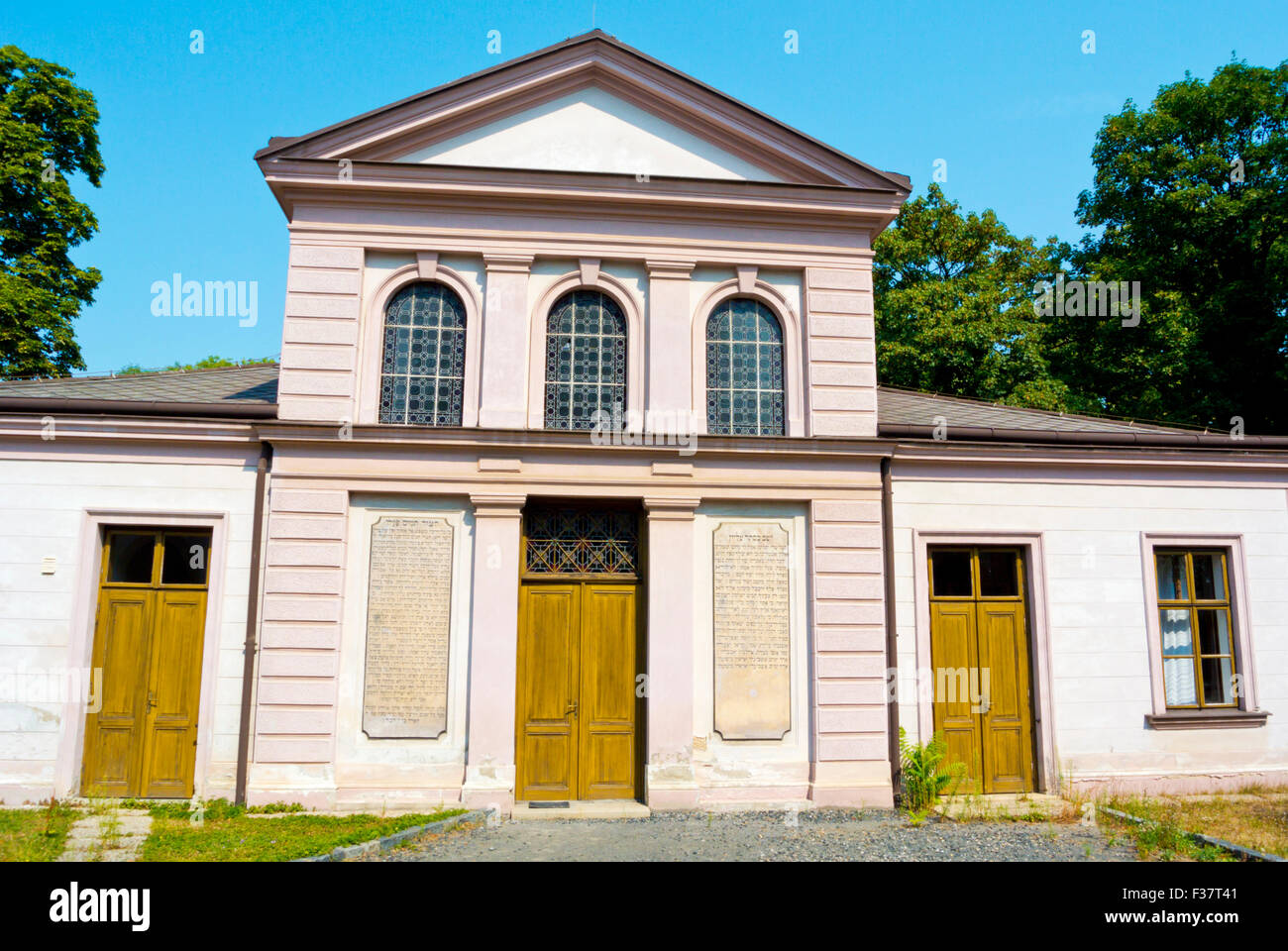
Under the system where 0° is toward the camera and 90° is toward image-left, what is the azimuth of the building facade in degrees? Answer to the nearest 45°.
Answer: approximately 0°

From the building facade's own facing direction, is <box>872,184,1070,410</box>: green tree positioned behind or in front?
behind

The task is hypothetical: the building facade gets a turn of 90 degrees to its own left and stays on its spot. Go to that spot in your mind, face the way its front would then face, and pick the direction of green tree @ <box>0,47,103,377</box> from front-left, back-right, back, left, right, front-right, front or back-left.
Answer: back-left

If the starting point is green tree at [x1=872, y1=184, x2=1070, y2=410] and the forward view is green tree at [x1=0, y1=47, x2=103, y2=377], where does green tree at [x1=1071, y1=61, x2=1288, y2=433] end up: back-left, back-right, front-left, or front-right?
back-left

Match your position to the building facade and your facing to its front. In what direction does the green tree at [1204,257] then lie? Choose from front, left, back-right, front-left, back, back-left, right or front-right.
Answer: back-left

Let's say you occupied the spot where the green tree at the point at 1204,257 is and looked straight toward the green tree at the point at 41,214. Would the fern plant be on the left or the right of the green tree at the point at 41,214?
left
